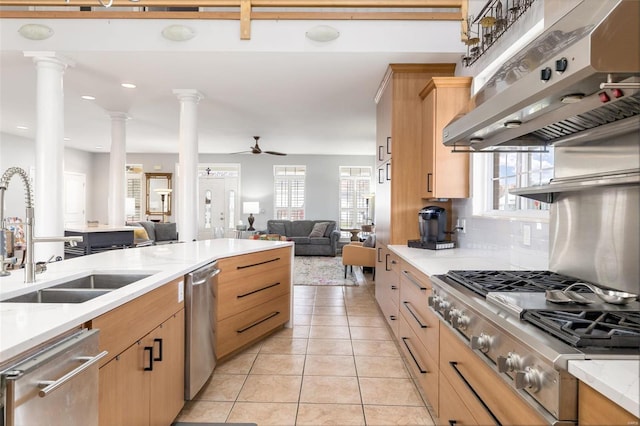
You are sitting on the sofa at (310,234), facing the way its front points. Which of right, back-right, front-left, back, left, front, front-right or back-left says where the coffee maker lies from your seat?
front

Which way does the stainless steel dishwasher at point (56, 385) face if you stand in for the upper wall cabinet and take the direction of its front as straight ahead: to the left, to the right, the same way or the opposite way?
the opposite way

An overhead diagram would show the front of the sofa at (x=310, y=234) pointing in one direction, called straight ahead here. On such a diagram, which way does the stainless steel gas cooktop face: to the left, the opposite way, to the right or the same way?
to the right

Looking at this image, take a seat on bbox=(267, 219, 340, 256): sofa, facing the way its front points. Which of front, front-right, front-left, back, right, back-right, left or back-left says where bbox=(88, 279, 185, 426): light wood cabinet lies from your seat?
front

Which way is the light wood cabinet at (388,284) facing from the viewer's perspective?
to the viewer's left

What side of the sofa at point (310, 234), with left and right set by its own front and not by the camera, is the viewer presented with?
front

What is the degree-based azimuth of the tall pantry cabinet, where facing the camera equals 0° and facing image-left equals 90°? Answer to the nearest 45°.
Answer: approximately 90°

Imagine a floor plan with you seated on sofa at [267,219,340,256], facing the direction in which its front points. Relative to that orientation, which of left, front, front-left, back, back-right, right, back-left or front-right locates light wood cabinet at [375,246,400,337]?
front

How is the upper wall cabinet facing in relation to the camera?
to the viewer's left

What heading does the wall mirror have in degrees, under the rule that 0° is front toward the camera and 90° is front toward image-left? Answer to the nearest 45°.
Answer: approximately 0°

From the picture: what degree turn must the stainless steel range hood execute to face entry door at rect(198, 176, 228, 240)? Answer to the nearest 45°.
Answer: approximately 90° to its right

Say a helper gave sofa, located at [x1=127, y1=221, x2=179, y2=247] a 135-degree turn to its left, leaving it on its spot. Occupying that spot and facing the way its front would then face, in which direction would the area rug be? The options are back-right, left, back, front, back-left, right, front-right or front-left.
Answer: right

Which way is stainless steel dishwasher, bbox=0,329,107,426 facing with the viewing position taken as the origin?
facing the viewer and to the right of the viewer

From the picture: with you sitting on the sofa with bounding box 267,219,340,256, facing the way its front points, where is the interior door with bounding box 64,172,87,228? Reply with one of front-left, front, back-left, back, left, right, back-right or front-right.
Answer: right
